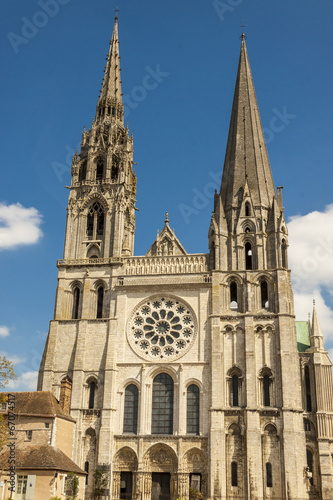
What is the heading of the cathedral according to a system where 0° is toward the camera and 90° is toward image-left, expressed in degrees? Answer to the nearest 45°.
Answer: approximately 0°

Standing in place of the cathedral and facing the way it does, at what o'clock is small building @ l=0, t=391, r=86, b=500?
The small building is roughly at 2 o'clock from the cathedral.
